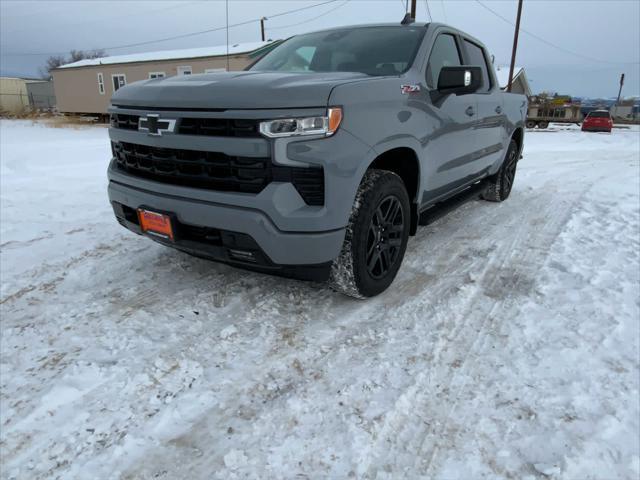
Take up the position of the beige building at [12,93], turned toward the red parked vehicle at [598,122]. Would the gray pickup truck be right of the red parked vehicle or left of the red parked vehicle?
right

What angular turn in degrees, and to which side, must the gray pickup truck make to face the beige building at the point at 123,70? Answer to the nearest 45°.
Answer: approximately 90° to its right

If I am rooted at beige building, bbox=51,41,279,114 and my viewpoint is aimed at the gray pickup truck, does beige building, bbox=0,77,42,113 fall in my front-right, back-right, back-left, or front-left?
back-right

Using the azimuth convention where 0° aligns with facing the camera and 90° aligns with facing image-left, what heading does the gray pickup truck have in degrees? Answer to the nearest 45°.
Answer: approximately 45°

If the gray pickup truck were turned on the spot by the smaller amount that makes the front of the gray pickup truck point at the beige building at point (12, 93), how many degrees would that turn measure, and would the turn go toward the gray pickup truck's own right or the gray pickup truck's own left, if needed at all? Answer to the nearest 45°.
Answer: approximately 90° to the gray pickup truck's own right

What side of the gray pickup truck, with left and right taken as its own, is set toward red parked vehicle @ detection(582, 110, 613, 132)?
back
